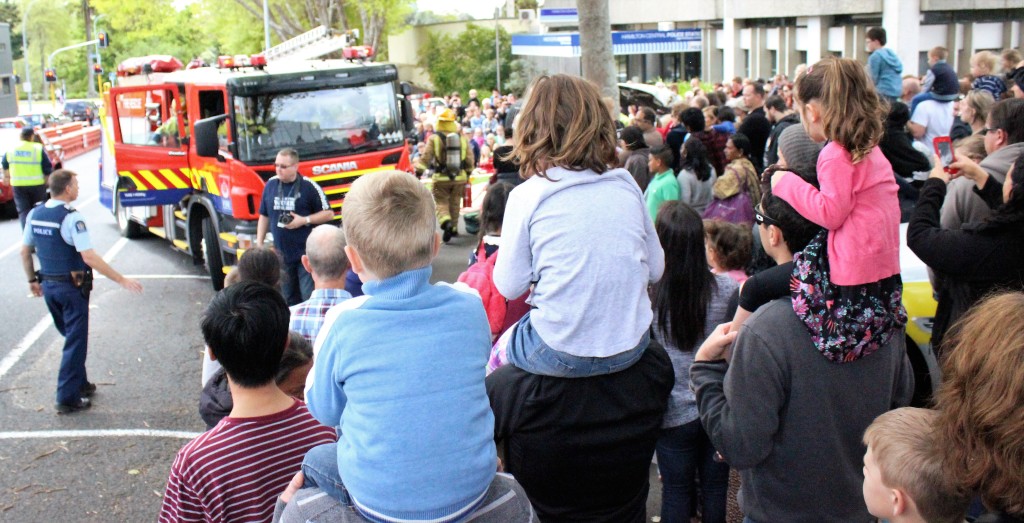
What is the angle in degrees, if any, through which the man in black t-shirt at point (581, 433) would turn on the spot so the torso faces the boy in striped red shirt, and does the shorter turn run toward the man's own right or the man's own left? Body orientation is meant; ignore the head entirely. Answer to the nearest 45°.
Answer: approximately 90° to the man's own left

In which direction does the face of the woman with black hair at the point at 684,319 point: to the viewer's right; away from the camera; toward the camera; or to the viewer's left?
away from the camera

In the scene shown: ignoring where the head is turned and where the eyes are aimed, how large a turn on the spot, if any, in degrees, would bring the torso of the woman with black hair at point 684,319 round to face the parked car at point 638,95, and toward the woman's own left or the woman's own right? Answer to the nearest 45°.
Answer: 0° — they already face it

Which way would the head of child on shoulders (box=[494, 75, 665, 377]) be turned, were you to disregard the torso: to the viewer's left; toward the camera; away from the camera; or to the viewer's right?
away from the camera

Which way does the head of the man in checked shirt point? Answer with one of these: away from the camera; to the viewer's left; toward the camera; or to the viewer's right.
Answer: away from the camera

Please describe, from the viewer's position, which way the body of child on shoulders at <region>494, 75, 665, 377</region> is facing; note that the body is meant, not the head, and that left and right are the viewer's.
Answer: facing away from the viewer

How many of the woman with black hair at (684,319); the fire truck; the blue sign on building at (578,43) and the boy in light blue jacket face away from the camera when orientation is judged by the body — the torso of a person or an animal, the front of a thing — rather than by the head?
2

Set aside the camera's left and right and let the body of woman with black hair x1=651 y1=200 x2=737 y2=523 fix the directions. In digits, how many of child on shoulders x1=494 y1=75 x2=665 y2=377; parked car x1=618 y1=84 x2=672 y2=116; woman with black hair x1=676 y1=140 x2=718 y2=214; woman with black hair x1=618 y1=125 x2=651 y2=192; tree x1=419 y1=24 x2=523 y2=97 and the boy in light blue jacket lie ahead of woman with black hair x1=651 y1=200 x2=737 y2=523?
4

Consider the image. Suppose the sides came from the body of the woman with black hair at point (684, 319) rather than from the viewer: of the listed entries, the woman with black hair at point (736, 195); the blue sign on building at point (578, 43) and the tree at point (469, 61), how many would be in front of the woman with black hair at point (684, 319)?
3

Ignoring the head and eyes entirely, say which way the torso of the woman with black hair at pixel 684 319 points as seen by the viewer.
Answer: away from the camera
